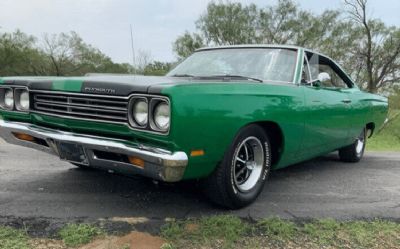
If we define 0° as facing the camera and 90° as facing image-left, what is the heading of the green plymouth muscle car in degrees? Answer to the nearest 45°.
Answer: approximately 45°

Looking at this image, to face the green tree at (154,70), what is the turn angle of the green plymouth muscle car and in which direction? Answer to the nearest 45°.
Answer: approximately 135° to its right

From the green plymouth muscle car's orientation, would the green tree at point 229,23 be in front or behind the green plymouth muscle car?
behind

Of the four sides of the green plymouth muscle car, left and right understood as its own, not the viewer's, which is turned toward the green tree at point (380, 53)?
back

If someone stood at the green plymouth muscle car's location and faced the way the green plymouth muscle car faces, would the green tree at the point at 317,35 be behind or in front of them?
behind

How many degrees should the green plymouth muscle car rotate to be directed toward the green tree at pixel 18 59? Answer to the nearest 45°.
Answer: approximately 90° to its right
